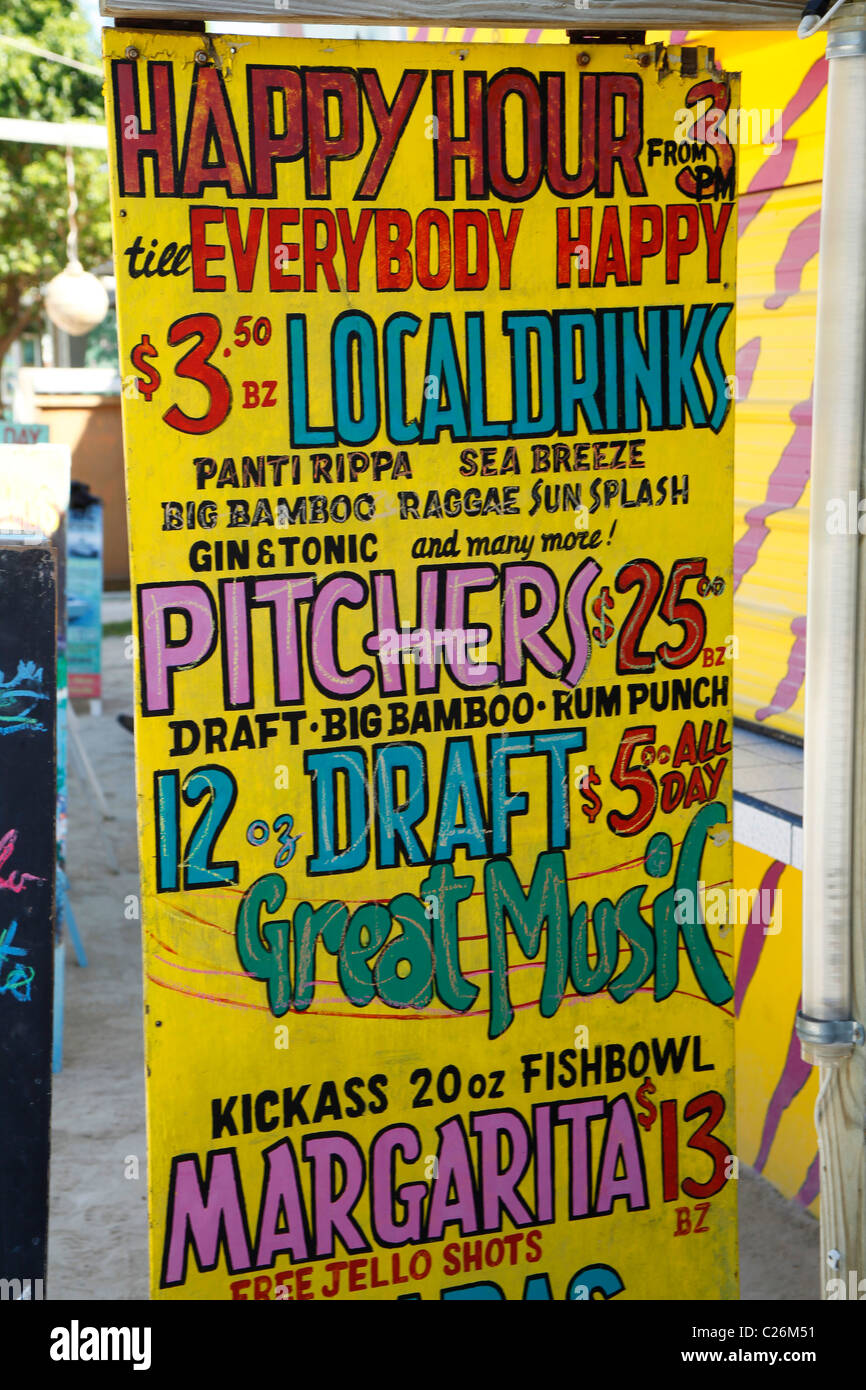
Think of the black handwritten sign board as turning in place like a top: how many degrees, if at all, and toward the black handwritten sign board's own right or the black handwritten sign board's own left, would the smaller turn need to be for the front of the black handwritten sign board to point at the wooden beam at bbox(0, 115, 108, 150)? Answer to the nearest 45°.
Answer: approximately 180°

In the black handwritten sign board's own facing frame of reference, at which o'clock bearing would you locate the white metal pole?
The white metal pole is roughly at 10 o'clock from the black handwritten sign board.

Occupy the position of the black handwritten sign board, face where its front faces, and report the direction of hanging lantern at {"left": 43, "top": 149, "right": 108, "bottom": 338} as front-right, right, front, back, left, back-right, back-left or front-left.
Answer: back

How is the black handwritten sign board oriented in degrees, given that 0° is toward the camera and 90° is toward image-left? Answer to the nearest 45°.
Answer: approximately 0°

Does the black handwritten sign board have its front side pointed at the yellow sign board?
no
